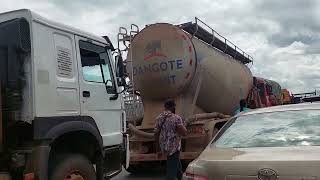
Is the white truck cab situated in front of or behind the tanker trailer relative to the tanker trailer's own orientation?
behind

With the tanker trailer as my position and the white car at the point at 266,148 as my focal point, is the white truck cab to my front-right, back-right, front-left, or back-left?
front-right

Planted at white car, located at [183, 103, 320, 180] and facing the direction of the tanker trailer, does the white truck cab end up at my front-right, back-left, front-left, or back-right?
front-left

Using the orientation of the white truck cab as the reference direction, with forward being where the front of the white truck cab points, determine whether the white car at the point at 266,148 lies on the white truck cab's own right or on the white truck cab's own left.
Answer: on the white truck cab's own right

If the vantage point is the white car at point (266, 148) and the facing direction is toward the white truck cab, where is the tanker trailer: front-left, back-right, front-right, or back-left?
front-right

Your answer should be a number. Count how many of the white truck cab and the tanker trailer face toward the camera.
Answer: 0

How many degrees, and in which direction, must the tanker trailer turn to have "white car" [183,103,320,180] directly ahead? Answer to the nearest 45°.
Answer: approximately 135° to its right

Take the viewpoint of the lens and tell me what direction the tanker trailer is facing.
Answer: facing away from the viewer and to the right of the viewer
